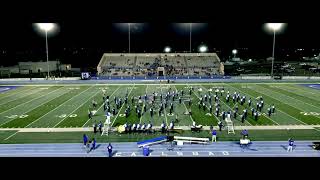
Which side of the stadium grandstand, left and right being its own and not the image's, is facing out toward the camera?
front
